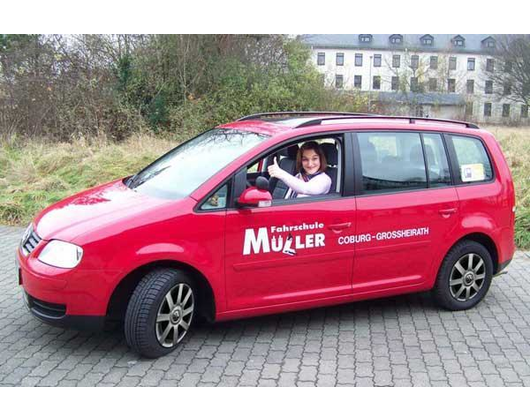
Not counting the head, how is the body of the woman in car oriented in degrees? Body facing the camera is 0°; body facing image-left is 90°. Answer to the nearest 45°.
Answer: approximately 45°

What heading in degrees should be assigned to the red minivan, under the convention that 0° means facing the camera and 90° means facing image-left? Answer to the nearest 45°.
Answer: approximately 45°
